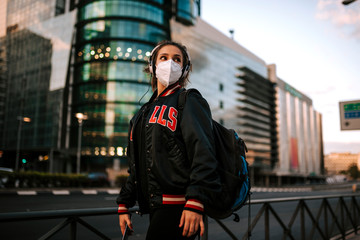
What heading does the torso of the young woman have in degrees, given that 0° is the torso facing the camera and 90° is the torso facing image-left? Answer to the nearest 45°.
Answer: approximately 45°

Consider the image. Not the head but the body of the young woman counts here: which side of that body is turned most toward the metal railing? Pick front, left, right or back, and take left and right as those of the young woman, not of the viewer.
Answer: back

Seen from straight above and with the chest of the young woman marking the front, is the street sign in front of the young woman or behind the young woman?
behind
